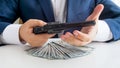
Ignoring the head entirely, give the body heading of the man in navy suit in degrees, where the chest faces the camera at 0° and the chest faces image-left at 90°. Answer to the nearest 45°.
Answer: approximately 0°
